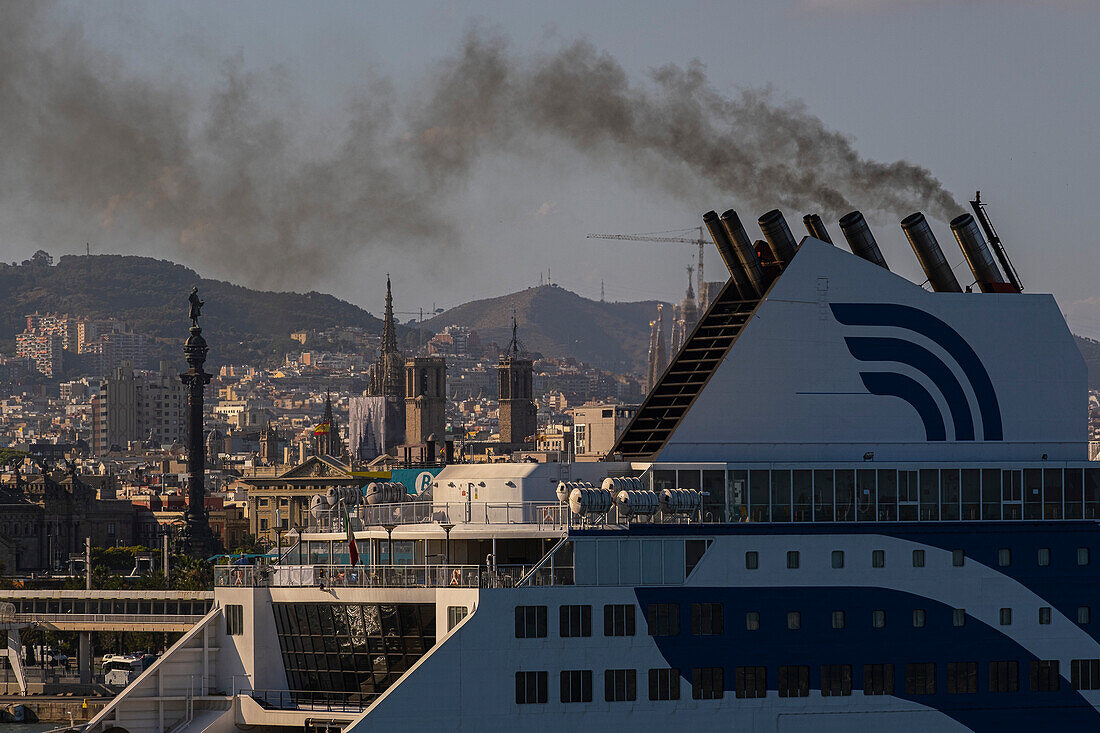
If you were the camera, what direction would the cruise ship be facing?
facing away from the viewer and to the right of the viewer
